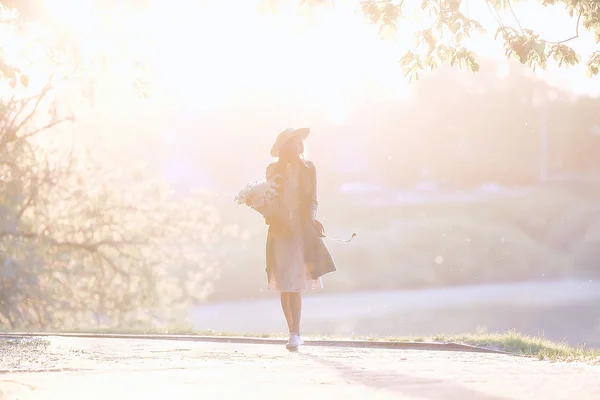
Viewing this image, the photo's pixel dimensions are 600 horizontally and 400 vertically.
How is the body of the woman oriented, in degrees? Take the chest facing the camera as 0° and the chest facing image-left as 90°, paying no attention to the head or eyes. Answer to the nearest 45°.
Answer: approximately 0°

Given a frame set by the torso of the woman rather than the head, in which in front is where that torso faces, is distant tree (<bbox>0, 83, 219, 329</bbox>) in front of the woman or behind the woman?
behind
